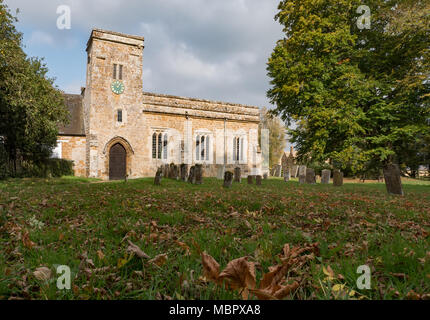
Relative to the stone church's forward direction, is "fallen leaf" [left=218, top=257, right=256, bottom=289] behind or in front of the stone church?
in front

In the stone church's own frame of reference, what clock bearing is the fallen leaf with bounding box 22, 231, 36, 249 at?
The fallen leaf is roughly at 12 o'clock from the stone church.

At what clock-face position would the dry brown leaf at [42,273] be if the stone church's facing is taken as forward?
The dry brown leaf is roughly at 12 o'clock from the stone church.

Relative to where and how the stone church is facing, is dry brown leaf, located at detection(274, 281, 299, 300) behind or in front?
in front

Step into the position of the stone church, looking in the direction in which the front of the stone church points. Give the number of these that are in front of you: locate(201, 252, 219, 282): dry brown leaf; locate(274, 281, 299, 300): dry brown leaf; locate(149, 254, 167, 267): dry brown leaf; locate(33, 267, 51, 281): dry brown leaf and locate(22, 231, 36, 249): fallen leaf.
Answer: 5

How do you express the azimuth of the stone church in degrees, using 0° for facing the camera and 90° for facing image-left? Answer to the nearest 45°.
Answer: approximately 0°

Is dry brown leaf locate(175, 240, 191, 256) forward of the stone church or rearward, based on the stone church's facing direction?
forward

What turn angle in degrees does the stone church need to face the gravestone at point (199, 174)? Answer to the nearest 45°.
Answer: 0° — it already faces it
